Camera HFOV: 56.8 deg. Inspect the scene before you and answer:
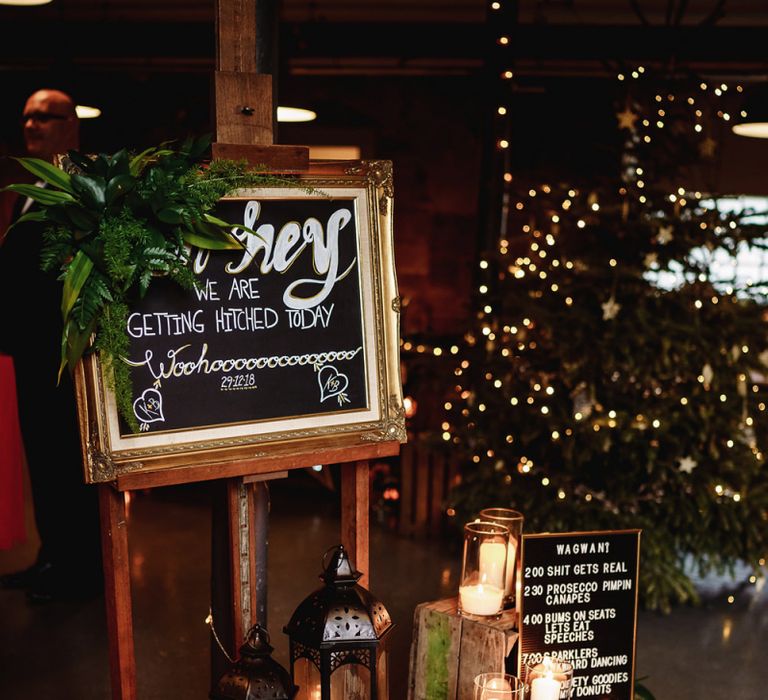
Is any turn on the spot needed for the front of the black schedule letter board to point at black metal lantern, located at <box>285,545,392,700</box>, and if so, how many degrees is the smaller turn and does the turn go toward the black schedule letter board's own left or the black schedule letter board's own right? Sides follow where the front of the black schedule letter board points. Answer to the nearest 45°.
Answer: approximately 45° to the black schedule letter board's own right

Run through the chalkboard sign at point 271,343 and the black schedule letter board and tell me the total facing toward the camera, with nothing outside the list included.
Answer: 2

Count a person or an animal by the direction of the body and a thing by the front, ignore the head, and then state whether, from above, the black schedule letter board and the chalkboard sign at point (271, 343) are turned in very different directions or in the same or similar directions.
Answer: same or similar directions

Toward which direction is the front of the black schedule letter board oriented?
toward the camera

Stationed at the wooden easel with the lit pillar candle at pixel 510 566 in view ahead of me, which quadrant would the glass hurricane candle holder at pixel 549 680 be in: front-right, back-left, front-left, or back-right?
front-right

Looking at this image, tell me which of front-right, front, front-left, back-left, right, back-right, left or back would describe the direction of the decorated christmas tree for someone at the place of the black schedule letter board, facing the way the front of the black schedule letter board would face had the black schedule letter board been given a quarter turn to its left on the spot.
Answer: left

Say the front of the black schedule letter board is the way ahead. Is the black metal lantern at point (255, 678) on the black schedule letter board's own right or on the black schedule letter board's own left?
on the black schedule letter board's own right
